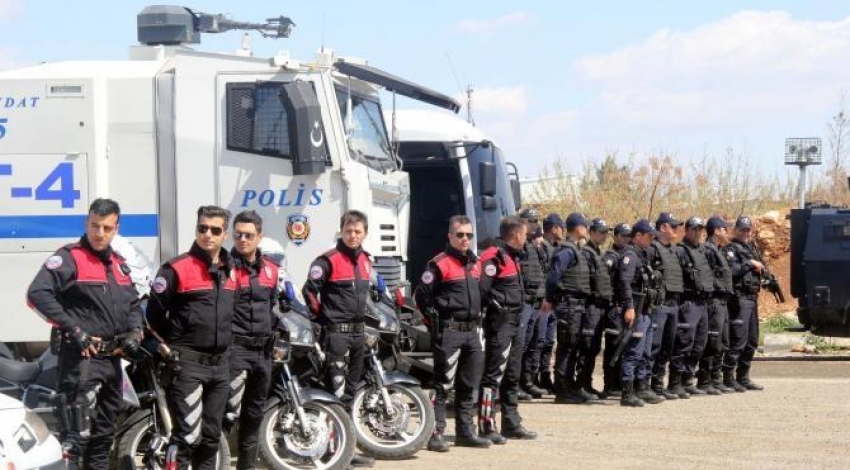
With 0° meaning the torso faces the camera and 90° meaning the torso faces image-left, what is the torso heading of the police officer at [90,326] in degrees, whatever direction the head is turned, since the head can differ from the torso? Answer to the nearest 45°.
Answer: approximately 315°

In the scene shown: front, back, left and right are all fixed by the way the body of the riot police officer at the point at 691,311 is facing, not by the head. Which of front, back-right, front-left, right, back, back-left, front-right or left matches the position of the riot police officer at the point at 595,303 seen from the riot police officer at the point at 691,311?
right

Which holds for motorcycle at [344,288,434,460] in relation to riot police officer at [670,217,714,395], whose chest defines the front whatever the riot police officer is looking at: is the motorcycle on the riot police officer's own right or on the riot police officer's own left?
on the riot police officer's own right
